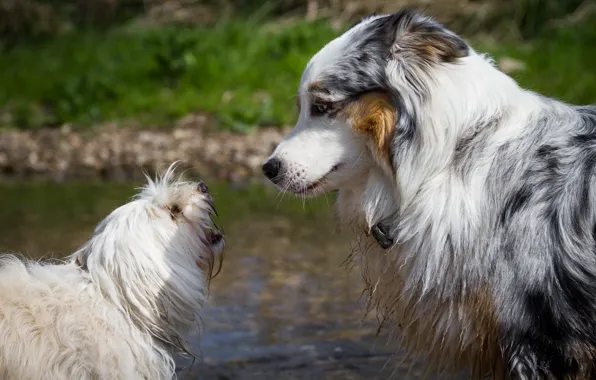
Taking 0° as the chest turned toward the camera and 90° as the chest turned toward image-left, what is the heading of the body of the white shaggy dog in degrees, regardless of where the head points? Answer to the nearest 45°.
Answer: approximately 270°
